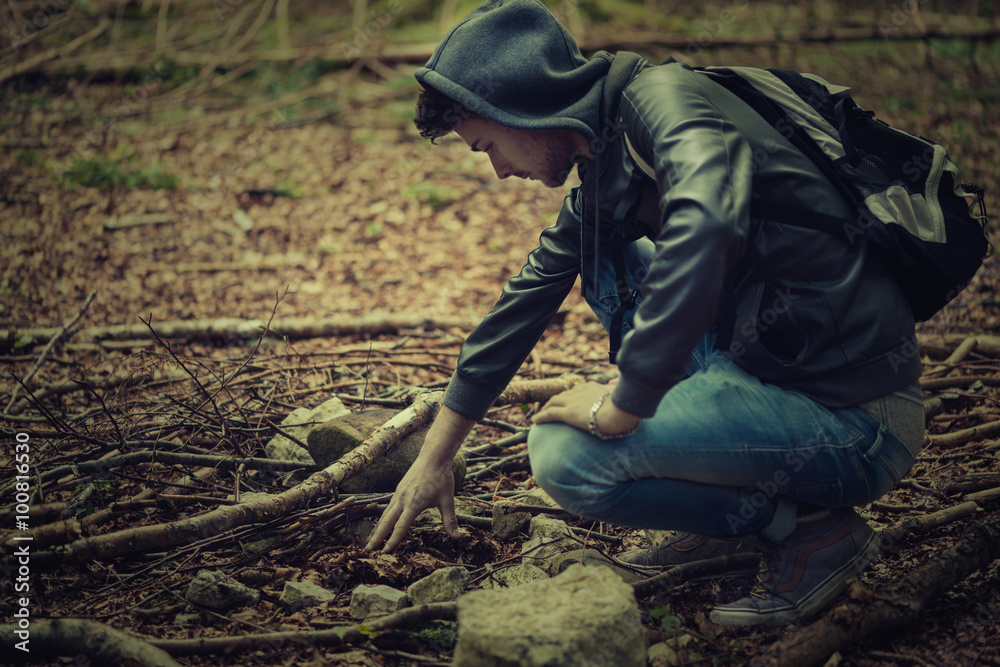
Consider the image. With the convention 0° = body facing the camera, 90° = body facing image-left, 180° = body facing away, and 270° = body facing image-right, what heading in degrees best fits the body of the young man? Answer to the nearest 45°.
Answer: approximately 90°

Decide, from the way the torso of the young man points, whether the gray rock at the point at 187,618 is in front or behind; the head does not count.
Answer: in front

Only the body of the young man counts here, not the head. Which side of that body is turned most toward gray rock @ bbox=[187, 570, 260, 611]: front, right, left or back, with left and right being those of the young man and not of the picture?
front

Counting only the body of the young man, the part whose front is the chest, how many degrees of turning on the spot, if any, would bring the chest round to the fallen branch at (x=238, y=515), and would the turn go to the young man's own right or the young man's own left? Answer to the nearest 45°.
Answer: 0° — they already face it

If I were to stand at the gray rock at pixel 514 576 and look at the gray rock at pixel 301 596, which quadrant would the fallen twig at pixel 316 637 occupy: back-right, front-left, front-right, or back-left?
front-left

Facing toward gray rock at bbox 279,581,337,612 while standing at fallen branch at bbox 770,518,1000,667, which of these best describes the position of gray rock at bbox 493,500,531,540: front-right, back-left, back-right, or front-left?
front-right

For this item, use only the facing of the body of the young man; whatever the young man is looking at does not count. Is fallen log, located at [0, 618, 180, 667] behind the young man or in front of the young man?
in front
